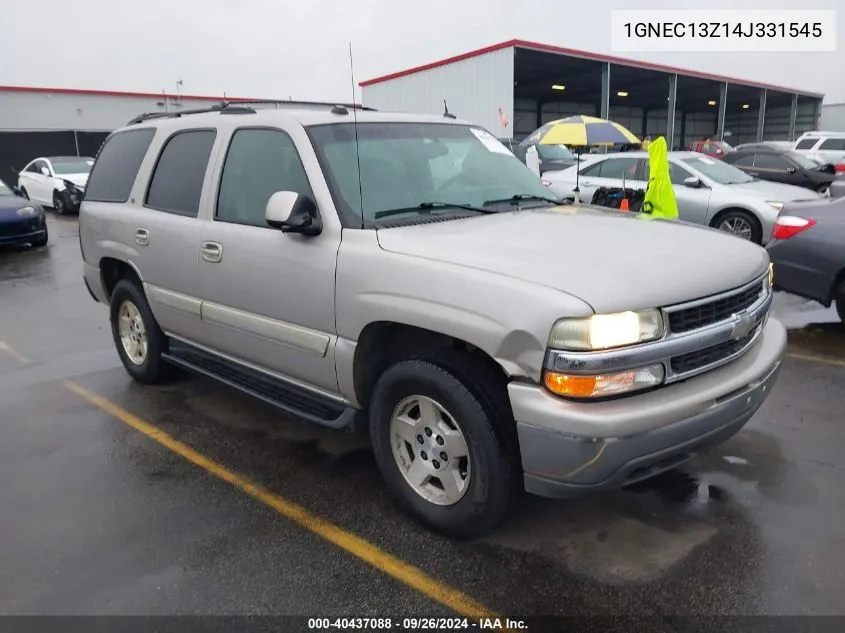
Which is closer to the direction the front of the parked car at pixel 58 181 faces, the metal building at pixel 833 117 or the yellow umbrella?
the yellow umbrella

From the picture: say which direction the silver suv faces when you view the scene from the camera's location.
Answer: facing the viewer and to the right of the viewer

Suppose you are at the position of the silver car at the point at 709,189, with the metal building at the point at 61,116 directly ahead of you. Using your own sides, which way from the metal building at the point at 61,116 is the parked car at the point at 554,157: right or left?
right

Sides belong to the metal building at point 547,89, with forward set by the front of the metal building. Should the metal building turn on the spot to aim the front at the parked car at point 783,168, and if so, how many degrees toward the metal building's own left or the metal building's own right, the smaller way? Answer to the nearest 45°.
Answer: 0° — it already faces it

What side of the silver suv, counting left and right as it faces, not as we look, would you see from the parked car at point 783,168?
left

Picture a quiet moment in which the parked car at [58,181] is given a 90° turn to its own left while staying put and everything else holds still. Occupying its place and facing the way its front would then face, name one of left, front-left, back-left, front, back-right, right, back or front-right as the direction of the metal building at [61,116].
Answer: front-left

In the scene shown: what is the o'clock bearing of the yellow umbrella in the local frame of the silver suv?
The yellow umbrella is roughly at 8 o'clock from the silver suv.

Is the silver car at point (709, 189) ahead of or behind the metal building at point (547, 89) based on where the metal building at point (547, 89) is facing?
ahead

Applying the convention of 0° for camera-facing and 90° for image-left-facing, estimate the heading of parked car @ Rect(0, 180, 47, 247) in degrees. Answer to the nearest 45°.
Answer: approximately 315°

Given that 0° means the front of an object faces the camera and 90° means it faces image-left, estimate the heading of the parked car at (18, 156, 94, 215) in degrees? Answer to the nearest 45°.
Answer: approximately 315°

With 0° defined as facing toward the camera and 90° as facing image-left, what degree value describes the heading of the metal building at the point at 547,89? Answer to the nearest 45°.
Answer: approximately 315°

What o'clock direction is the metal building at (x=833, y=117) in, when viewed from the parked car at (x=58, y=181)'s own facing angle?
The metal building is roughly at 10 o'clock from the parked car.

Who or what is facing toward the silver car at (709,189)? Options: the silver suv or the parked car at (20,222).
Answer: the parked car

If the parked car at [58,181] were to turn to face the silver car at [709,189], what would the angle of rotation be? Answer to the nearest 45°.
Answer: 0° — it already faces it
